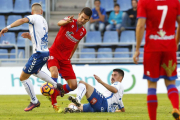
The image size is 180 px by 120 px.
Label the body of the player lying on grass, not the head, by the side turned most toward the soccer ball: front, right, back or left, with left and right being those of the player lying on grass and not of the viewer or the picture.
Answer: front

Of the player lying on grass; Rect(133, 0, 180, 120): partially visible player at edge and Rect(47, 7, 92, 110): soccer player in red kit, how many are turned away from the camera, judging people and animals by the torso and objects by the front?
1

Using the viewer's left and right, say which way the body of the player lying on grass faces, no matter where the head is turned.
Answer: facing to the left of the viewer

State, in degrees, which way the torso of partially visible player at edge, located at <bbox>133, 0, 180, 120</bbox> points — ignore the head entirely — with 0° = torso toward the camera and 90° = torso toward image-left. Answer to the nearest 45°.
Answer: approximately 180°

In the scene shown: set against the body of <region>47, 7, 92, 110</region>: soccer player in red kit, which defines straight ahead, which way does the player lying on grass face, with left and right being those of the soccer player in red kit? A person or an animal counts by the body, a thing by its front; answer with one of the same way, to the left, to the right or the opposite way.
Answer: to the right

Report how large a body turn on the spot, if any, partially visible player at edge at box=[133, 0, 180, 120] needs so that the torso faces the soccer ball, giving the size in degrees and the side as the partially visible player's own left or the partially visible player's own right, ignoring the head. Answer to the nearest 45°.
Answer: approximately 45° to the partially visible player's own left

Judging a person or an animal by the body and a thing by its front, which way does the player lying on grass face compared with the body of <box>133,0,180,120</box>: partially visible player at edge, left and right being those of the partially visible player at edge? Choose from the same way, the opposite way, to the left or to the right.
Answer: to the left

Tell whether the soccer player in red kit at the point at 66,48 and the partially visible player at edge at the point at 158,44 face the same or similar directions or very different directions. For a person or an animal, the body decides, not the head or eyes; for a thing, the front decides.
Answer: very different directions

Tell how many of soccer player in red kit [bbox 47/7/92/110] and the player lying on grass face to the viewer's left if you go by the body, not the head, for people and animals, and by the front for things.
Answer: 1
